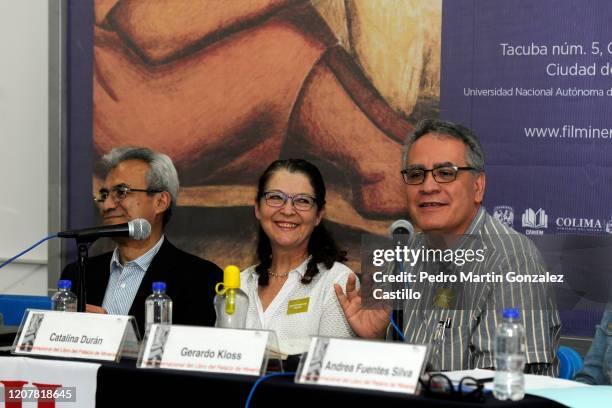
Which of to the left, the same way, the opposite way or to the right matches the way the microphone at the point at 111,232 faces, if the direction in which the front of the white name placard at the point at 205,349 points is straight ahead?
to the left

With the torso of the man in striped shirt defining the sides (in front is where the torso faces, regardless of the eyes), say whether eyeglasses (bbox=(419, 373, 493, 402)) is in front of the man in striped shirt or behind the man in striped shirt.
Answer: in front

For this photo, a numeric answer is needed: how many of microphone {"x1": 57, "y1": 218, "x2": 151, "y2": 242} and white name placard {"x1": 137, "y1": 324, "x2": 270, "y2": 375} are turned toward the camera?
1

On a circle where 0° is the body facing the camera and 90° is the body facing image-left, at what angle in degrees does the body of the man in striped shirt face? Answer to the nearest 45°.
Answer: approximately 45°

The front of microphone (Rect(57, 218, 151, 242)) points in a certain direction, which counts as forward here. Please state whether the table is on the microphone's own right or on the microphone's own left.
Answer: on the microphone's own right

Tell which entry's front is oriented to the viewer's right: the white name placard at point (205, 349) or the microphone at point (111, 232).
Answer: the microphone

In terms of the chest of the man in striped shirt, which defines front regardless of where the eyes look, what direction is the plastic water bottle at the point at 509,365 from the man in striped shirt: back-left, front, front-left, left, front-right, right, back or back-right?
front-left

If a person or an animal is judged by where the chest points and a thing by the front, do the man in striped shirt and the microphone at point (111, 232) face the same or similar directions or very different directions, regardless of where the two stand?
very different directions

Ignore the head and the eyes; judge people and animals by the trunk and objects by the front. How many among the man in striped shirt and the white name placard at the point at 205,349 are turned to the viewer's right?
0

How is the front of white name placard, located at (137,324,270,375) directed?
toward the camera

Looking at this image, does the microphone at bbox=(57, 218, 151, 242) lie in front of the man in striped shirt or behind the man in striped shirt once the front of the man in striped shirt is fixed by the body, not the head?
in front

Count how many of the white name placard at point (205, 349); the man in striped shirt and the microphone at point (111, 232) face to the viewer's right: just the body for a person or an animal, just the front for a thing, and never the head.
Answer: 1

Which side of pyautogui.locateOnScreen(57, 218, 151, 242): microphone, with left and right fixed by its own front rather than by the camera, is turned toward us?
right
